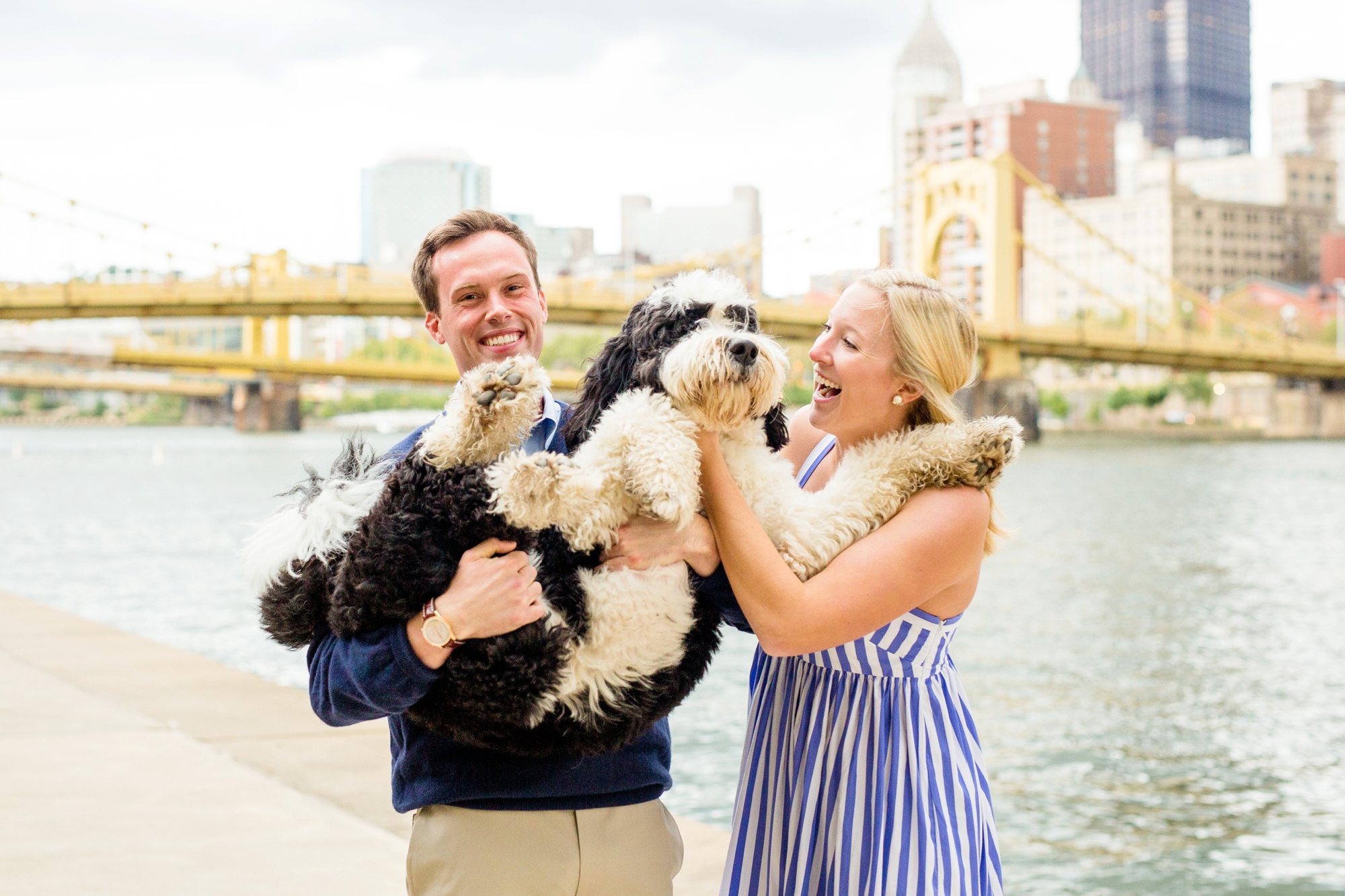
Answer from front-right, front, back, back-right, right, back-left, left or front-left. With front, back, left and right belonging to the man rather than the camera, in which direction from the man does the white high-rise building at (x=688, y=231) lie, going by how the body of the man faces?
back

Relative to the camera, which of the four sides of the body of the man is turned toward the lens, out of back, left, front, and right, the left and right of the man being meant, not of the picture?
front

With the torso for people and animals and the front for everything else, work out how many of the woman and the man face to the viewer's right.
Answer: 0

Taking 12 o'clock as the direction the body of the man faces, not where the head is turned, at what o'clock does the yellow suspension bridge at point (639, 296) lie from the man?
The yellow suspension bridge is roughly at 6 o'clock from the man.

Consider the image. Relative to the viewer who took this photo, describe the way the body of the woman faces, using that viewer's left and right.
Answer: facing the viewer and to the left of the viewer

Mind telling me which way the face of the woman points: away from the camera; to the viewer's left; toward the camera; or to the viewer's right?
to the viewer's left

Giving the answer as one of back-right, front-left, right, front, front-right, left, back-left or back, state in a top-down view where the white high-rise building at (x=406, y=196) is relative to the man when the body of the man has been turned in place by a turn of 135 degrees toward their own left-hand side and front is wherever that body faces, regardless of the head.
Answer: front-left
